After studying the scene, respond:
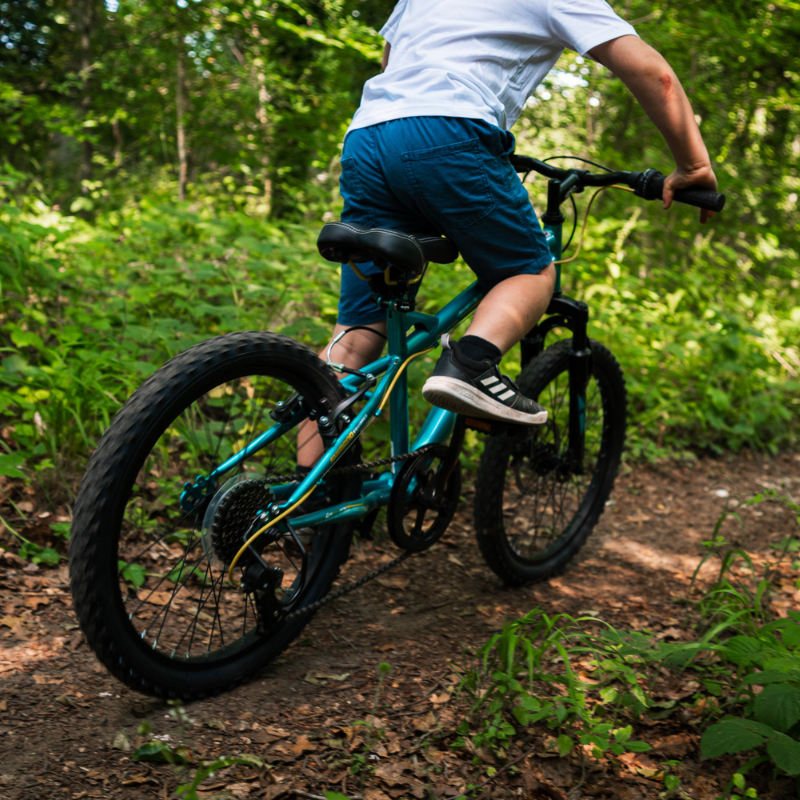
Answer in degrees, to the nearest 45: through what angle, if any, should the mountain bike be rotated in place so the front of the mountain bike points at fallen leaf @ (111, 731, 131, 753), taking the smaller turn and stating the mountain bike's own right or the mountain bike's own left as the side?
approximately 135° to the mountain bike's own right

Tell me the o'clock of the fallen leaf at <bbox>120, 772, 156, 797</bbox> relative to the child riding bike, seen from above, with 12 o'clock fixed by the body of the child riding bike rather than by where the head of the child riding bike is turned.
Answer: The fallen leaf is roughly at 5 o'clock from the child riding bike.

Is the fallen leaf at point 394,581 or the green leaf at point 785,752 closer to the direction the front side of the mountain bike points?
the fallen leaf

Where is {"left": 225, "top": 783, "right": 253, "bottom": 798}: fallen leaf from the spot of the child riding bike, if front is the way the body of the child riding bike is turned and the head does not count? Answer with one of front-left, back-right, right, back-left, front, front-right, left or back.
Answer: back-right

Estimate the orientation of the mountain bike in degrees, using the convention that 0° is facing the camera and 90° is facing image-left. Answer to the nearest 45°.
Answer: approximately 225°

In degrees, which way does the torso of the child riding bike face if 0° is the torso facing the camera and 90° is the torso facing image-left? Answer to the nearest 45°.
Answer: approximately 225°

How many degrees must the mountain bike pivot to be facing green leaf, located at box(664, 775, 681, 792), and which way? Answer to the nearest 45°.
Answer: approximately 90° to its right
